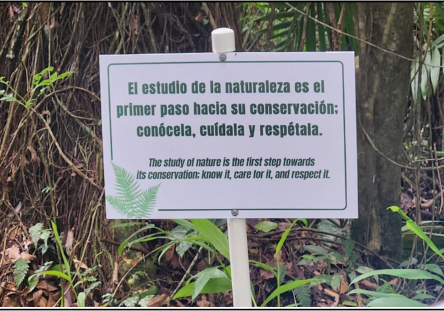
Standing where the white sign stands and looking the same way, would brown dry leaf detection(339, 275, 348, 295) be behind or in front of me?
behind

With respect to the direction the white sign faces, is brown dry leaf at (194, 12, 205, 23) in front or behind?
behind

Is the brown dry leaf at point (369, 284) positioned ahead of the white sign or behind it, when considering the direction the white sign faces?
behind

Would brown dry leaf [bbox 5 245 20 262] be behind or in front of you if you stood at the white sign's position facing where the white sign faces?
behind

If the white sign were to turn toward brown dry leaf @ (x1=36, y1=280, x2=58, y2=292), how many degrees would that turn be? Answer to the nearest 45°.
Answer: approximately 135° to its right

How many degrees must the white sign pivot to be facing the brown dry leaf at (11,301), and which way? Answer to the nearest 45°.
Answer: approximately 135° to its right

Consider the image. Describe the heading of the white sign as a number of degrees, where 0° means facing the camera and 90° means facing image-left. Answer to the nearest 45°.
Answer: approximately 0°

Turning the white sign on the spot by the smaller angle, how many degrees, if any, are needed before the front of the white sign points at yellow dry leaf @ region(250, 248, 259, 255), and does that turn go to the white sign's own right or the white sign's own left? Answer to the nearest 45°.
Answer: approximately 180°

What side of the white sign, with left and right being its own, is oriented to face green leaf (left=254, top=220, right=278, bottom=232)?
back

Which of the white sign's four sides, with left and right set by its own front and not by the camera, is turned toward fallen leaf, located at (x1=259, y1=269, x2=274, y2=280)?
back

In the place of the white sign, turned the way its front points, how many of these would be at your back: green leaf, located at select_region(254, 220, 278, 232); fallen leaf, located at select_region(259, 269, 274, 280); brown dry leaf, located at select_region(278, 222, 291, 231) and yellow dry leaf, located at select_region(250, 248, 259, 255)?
4

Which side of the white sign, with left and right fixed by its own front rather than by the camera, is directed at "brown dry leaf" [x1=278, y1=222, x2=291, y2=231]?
back
